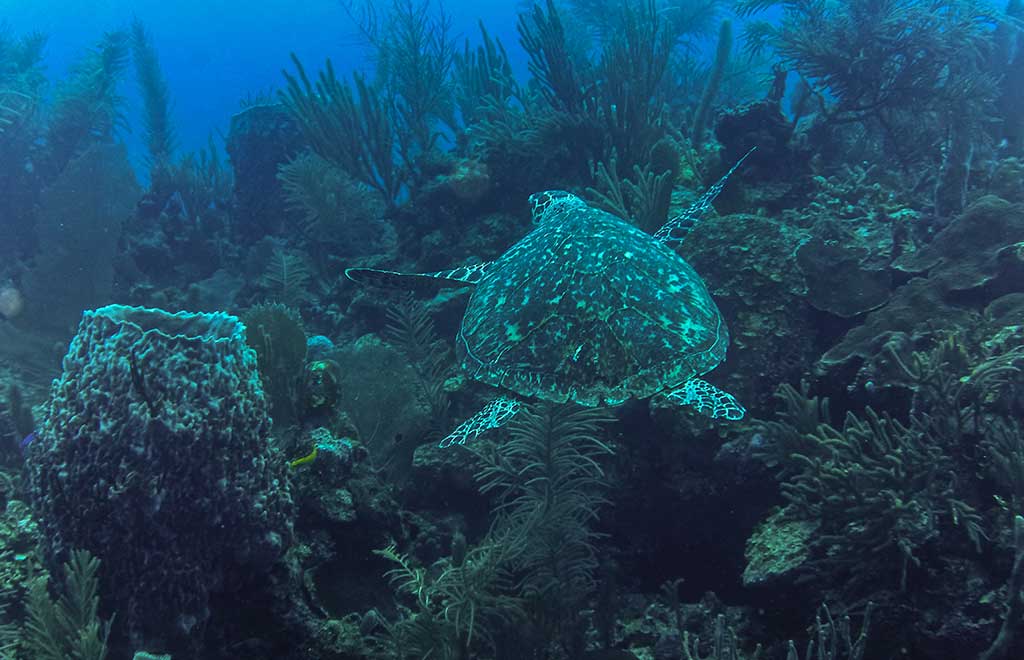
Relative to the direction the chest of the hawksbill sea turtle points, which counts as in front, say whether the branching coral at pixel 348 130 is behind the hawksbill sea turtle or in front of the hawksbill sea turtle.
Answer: in front

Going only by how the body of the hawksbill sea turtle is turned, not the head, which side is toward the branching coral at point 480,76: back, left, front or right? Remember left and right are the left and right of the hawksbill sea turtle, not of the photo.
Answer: front

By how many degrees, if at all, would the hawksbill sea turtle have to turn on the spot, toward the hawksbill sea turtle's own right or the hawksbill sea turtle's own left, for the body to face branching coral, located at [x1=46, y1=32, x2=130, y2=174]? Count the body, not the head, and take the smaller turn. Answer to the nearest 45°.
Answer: approximately 45° to the hawksbill sea turtle's own left

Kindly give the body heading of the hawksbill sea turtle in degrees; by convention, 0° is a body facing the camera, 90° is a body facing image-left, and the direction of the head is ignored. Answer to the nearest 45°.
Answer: approximately 180°

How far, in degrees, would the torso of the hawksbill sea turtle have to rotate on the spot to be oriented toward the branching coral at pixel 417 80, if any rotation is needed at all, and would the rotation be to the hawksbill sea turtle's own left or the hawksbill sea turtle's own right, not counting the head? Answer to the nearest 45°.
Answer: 0° — it already faces it
